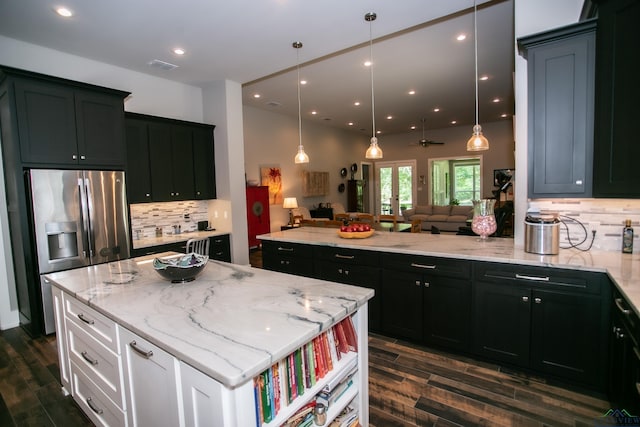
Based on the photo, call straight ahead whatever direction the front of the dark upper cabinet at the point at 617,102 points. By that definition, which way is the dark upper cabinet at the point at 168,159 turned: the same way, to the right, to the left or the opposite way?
to the left

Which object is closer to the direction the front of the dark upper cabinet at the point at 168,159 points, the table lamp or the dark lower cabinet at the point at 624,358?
the dark lower cabinet

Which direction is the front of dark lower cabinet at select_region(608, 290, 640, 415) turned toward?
to the viewer's left

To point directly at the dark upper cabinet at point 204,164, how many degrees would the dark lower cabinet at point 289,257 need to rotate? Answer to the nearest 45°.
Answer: approximately 90° to its right

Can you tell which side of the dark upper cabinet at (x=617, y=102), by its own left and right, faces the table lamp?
right
